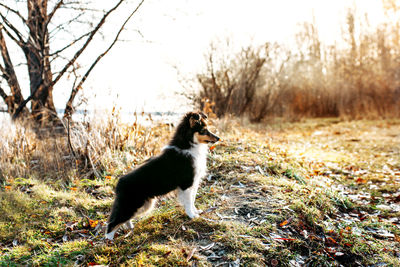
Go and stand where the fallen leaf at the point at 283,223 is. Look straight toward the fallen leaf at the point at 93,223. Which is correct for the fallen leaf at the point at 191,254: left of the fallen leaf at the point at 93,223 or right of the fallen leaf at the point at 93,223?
left

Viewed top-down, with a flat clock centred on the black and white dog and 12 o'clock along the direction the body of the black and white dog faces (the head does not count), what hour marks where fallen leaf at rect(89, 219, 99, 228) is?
The fallen leaf is roughly at 7 o'clock from the black and white dog.

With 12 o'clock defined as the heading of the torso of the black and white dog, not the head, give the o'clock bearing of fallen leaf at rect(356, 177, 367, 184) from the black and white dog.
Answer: The fallen leaf is roughly at 11 o'clock from the black and white dog.

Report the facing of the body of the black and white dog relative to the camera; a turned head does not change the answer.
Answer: to the viewer's right

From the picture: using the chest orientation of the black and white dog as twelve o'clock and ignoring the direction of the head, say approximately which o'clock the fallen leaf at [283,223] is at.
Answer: The fallen leaf is roughly at 12 o'clock from the black and white dog.

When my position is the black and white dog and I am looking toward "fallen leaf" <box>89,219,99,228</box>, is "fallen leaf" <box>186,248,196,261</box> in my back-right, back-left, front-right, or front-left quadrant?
back-left
